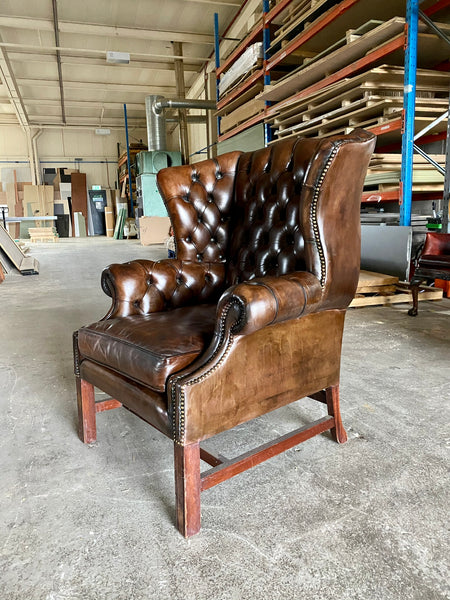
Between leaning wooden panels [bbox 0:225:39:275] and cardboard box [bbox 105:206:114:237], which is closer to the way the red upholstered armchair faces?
the leaning wooden panels

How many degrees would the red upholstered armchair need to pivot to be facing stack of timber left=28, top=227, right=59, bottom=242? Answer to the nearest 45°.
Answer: approximately 45° to its right

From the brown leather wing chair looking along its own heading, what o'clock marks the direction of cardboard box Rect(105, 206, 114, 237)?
The cardboard box is roughly at 4 o'clock from the brown leather wing chair.

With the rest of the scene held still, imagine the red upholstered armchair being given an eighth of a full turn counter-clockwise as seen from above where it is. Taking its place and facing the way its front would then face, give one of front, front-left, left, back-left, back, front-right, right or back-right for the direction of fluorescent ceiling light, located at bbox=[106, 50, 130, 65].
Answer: right

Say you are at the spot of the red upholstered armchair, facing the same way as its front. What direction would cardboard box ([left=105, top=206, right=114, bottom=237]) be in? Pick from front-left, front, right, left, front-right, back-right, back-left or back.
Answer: front-right

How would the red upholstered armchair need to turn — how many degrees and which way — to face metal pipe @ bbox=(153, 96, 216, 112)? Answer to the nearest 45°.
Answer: approximately 45° to its right

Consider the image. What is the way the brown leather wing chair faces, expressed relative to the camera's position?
facing the viewer and to the left of the viewer

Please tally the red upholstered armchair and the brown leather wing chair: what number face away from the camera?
0

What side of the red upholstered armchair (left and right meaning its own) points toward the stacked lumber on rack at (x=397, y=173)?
right

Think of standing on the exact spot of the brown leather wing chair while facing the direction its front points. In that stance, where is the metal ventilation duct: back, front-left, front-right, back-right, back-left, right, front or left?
back-right

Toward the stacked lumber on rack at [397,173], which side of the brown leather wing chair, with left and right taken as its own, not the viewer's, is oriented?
back

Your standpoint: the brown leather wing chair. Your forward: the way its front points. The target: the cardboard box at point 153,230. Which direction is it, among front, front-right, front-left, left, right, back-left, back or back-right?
back-right

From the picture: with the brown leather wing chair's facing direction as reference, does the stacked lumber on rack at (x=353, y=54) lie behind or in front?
behind

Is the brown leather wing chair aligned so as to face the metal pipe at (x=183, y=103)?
no

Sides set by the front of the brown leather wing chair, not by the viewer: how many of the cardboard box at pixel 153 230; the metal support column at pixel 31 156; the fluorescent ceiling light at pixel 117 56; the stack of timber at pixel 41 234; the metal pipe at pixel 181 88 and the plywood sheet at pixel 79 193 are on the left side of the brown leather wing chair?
0

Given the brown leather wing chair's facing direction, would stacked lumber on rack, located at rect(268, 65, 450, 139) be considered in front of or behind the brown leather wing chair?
behind

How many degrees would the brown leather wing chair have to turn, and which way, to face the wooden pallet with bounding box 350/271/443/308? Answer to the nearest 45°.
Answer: approximately 180°
